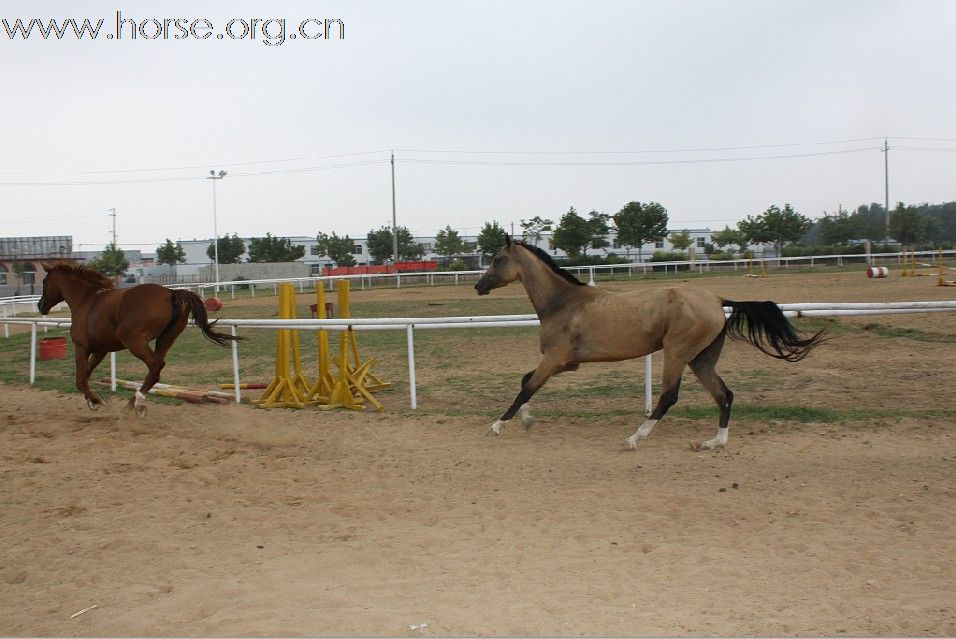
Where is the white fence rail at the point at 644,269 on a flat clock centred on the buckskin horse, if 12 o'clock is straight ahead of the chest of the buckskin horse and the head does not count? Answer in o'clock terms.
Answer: The white fence rail is roughly at 3 o'clock from the buckskin horse.

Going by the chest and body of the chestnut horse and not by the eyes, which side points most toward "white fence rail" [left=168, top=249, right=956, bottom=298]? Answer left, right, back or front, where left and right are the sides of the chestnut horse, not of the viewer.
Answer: right

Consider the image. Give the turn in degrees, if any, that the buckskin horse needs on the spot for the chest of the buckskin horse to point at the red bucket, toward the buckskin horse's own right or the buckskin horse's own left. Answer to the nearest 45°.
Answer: approximately 45° to the buckskin horse's own right

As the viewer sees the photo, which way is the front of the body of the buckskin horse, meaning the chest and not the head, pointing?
to the viewer's left

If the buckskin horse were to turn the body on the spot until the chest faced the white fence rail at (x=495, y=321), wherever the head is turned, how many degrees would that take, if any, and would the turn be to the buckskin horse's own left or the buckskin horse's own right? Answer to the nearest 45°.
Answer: approximately 45° to the buckskin horse's own right

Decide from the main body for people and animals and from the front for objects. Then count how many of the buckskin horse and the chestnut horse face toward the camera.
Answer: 0

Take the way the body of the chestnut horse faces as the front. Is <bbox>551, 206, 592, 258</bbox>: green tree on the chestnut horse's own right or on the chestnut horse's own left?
on the chestnut horse's own right

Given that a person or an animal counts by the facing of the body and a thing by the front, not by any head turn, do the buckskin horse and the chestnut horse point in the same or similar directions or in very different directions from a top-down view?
same or similar directions

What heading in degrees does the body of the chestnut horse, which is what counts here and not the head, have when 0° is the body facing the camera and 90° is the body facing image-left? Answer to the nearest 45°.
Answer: approximately 135°

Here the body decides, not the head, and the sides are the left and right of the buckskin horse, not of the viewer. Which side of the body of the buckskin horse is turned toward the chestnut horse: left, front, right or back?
front

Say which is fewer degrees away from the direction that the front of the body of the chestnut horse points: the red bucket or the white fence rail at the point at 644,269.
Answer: the red bucket

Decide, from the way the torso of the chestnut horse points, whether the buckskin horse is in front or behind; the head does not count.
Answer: behind
